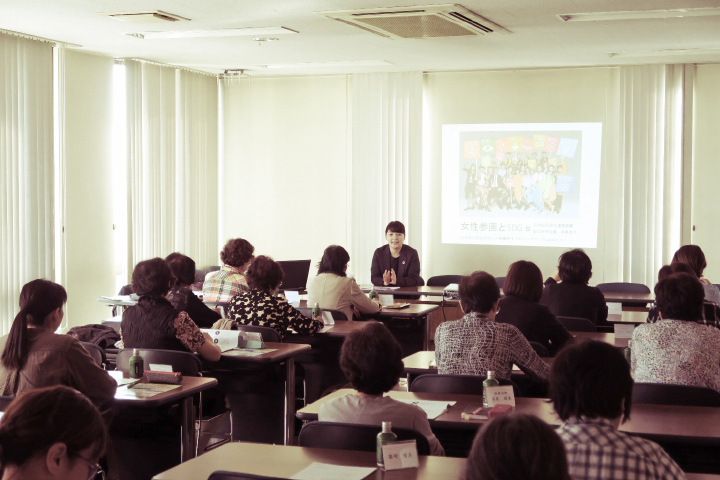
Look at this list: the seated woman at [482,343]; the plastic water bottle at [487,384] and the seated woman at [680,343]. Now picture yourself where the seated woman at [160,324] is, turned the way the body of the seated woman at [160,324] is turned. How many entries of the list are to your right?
3

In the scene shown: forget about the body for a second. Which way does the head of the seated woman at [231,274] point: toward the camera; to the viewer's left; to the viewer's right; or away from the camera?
away from the camera

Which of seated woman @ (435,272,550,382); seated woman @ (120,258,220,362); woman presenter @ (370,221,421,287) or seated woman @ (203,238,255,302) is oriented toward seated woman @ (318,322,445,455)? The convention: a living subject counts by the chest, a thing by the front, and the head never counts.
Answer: the woman presenter

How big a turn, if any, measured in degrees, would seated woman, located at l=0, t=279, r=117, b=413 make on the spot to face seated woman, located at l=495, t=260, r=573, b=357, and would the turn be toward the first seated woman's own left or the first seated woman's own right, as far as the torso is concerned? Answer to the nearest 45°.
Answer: approximately 45° to the first seated woman's own right

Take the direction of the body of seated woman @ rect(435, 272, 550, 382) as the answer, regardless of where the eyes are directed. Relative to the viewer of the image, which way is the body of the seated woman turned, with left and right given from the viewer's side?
facing away from the viewer

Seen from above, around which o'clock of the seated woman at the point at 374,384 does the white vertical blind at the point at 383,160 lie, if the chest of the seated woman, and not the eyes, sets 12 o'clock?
The white vertical blind is roughly at 12 o'clock from the seated woman.

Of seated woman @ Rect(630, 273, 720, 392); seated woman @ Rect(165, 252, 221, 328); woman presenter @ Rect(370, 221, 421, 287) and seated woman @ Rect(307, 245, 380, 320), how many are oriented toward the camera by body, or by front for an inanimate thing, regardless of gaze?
1

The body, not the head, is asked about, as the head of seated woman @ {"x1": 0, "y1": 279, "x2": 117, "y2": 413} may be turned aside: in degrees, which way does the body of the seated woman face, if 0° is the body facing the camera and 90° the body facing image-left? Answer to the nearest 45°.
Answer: approximately 225°

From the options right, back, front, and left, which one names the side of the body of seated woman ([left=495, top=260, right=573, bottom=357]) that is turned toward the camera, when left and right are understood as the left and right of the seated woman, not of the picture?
back

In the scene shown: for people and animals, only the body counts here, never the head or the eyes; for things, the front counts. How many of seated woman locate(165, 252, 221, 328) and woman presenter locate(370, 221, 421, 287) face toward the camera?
1

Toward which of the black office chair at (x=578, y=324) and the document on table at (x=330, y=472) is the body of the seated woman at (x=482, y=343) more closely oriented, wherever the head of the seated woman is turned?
the black office chair

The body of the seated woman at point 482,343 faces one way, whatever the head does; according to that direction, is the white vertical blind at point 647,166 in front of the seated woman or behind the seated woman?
in front

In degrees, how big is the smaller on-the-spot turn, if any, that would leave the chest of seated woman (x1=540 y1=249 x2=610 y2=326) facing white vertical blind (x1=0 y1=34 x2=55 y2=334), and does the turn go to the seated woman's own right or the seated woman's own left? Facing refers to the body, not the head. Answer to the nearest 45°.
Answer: approximately 90° to the seated woman's own left
